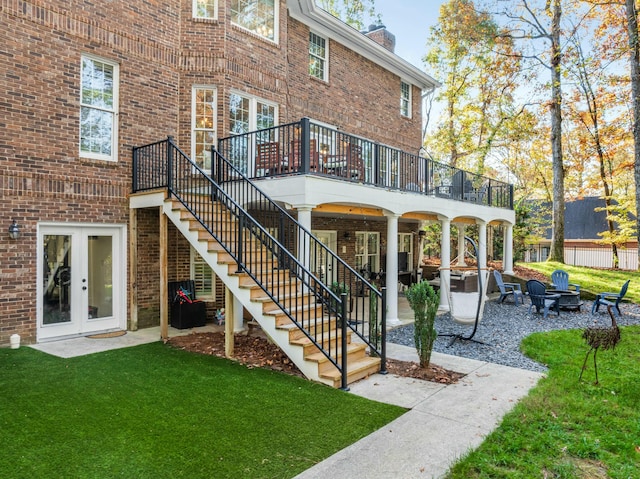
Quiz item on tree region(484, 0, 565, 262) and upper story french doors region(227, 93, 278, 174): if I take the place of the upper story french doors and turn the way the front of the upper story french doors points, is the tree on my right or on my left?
on my left

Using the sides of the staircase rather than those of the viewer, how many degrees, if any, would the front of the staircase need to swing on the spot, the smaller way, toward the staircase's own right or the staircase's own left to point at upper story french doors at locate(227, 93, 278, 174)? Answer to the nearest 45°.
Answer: approximately 135° to the staircase's own left

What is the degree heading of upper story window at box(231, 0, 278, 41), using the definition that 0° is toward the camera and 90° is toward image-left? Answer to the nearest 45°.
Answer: approximately 315°

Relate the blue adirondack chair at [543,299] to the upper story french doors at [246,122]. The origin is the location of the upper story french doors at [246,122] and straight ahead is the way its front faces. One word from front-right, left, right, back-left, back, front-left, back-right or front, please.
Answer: front-left

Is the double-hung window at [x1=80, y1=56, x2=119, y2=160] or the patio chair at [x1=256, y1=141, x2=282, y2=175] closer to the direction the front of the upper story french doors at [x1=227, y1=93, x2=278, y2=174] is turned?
the patio chair

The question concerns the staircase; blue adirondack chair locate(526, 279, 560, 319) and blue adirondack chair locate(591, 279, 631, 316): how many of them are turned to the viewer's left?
1

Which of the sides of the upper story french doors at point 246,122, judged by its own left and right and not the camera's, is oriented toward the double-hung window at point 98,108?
right

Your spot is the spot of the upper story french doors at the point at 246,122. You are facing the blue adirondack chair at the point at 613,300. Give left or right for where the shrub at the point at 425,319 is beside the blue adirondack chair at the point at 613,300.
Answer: right

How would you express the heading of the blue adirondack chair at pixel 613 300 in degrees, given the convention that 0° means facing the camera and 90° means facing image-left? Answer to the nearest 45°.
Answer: approximately 90°

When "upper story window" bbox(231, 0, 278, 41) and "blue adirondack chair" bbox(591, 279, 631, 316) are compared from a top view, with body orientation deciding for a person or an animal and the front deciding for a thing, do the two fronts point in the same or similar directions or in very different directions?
very different directions

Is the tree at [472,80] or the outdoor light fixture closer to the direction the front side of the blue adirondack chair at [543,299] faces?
the tree
